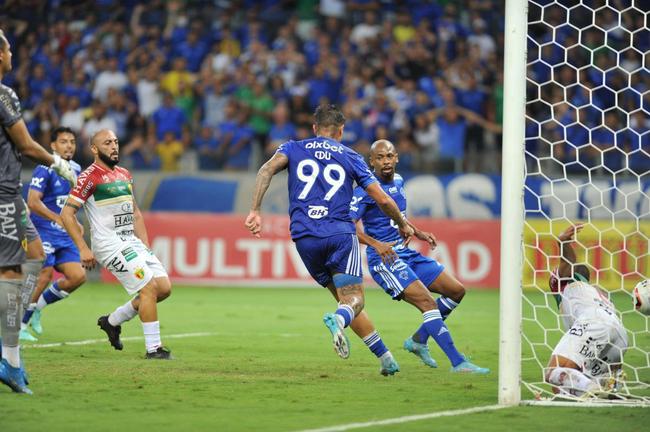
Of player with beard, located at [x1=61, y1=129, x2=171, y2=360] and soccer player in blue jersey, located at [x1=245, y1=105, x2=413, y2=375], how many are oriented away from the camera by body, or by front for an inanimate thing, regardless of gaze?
1

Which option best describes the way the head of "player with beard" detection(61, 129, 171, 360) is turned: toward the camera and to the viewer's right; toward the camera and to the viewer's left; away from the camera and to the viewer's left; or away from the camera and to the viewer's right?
toward the camera and to the viewer's right

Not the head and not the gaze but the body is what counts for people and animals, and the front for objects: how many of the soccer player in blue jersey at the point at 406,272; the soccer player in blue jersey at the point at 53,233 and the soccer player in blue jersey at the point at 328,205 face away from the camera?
1

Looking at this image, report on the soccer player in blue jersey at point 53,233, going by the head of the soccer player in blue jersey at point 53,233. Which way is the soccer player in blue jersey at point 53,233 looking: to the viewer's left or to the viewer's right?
to the viewer's right

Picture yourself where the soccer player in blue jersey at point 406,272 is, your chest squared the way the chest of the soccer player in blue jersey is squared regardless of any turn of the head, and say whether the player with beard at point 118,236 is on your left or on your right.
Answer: on your right

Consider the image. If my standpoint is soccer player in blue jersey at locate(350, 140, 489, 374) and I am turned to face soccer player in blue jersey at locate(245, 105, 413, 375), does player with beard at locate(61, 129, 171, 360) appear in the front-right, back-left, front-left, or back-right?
front-right

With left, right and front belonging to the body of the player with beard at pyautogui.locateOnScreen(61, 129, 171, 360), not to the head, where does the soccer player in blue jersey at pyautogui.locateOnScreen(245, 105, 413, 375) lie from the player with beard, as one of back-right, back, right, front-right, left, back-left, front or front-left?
front

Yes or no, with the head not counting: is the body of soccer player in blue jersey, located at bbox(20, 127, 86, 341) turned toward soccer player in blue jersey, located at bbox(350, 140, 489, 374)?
yes

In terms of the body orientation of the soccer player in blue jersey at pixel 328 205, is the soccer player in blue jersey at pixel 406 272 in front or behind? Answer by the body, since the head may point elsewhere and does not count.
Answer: in front

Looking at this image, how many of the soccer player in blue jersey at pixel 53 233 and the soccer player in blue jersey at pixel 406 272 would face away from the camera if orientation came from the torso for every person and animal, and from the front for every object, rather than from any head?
0

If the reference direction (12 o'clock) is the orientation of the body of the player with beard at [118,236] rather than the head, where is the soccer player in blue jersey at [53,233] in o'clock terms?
The soccer player in blue jersey is roughly at 7 o'clock from the player with beard.

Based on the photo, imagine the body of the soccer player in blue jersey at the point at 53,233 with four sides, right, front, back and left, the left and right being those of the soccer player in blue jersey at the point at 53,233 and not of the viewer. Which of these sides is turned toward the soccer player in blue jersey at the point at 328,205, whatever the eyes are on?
front

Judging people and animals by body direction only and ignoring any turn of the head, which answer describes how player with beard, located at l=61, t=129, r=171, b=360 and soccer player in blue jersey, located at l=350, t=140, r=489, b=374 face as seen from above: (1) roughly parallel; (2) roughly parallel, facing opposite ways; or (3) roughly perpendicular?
roughly parallel

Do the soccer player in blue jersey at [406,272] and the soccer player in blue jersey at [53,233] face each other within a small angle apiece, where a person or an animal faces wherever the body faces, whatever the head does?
no

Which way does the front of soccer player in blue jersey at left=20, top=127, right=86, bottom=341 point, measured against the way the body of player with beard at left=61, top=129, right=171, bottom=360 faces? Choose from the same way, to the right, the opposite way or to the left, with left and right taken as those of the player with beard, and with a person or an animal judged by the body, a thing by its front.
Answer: the same way

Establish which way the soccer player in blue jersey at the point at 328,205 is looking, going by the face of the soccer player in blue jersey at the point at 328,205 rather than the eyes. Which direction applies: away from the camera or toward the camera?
away from the camera

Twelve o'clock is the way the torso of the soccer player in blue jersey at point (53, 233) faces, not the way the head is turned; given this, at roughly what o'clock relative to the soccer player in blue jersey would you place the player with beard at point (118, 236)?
The player with beard is roughly at 1 o'clock from the soccer player in blue jersey.

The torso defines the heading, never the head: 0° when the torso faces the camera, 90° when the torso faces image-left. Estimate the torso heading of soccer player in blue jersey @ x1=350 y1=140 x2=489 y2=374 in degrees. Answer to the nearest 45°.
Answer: approximately 315°

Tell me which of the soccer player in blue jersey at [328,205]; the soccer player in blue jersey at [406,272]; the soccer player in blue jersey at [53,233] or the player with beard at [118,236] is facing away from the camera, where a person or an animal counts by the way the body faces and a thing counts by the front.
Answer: the soccer player in blue jersey at [328,205]

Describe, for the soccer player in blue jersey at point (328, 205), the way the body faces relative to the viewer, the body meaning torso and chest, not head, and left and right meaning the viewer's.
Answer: facing away from the viewer
